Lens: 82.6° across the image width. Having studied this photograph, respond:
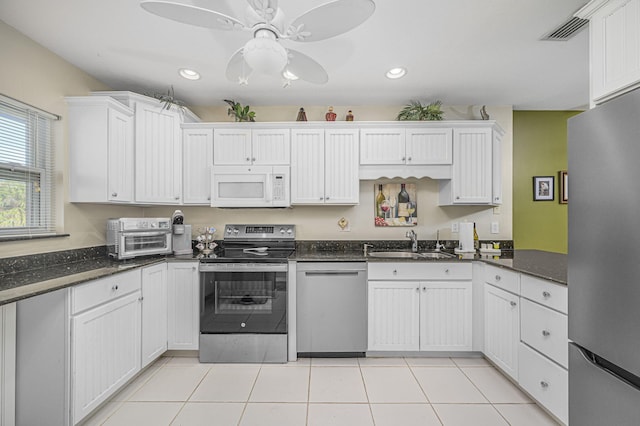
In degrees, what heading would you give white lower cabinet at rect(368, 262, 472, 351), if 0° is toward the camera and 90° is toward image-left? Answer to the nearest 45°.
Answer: approximately 0°

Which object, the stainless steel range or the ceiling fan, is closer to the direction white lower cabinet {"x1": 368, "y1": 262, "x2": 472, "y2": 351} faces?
the ceiling fan

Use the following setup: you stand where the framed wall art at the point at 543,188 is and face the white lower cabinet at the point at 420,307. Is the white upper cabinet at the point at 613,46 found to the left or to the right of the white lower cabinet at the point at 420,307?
left
